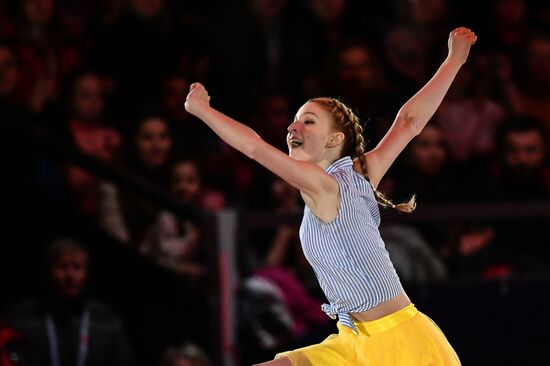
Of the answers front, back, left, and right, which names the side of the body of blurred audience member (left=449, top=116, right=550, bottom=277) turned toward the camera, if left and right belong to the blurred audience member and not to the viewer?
front

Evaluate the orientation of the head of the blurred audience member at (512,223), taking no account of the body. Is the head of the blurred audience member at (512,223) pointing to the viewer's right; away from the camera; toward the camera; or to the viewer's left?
toward the camera

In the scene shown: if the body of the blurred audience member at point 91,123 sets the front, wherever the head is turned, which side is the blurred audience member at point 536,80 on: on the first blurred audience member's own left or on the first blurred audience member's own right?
on the first blurred audience member's own left

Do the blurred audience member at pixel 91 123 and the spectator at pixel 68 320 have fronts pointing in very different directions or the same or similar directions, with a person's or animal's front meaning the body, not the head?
same or similar directions

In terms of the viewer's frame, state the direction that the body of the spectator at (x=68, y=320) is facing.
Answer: toward the camera

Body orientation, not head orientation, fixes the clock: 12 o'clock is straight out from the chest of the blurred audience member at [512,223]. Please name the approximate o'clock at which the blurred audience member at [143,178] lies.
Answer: the blurred audience member at [143,178] is roughly at 2 o'clock from the blurred audience member at [512,223].

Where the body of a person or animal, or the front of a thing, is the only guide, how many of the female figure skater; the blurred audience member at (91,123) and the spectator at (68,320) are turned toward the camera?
2

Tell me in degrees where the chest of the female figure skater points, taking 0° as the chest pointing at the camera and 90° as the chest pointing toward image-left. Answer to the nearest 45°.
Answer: approximately 90°

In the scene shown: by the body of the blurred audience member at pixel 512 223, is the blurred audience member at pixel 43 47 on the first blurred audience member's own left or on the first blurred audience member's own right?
on the first blurred audience member's own right
